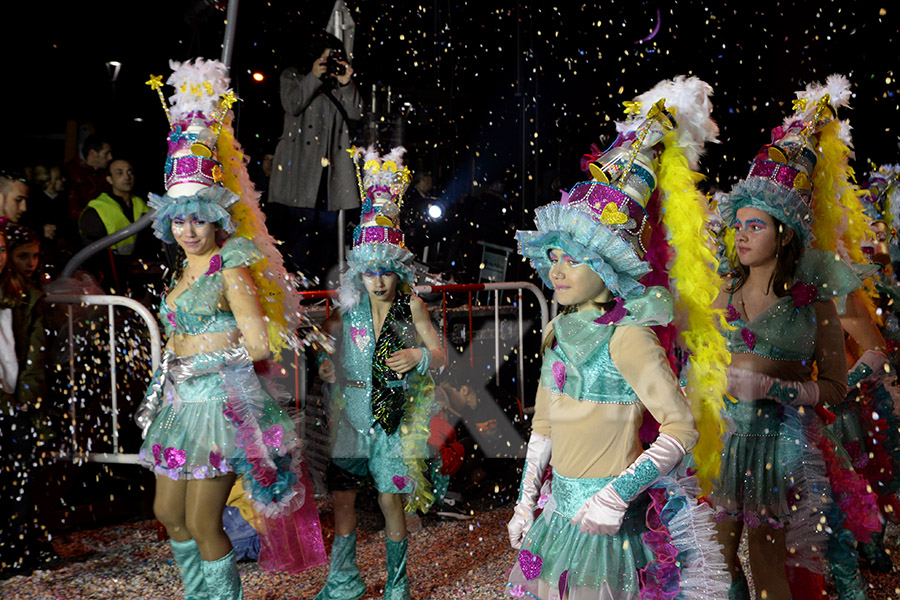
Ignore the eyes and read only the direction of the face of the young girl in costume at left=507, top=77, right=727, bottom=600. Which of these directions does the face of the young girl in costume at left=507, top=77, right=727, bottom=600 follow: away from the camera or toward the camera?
toward the camera

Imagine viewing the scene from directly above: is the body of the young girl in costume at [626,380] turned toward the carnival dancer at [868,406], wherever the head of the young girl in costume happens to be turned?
no

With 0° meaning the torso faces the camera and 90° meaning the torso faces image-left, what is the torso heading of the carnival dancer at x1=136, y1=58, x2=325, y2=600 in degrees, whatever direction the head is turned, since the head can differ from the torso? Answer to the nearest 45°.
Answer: approximately 45°

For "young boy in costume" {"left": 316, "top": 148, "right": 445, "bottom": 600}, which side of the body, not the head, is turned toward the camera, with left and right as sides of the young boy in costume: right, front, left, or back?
front

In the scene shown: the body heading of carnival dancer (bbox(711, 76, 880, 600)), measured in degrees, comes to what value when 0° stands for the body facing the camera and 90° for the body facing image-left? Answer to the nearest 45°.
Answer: approximately 45°

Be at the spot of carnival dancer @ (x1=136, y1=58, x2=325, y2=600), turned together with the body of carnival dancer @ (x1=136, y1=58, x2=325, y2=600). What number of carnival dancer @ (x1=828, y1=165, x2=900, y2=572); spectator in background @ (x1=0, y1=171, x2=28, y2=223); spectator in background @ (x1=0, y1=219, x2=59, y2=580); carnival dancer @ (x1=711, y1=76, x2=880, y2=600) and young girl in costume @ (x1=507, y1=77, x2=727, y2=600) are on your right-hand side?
2

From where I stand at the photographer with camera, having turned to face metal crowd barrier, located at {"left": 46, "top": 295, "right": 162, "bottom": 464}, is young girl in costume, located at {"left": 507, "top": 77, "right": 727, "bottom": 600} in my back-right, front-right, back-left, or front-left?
front-left

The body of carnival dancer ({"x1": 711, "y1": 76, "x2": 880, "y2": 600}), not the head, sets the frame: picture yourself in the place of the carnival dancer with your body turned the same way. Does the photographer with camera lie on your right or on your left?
on your right

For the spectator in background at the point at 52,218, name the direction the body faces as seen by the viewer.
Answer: toward the camera

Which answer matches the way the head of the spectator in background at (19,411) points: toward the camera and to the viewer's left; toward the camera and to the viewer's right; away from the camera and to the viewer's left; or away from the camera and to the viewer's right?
toward the camera and to the viewer's right

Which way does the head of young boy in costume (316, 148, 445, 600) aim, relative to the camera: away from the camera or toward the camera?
toward the camera

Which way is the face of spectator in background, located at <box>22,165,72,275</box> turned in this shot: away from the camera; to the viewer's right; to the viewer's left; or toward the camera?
toward the camera

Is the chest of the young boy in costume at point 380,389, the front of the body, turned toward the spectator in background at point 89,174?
no

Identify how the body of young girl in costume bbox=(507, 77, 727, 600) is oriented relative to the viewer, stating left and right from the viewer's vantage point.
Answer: facing the viewer and to the left of the viewer
